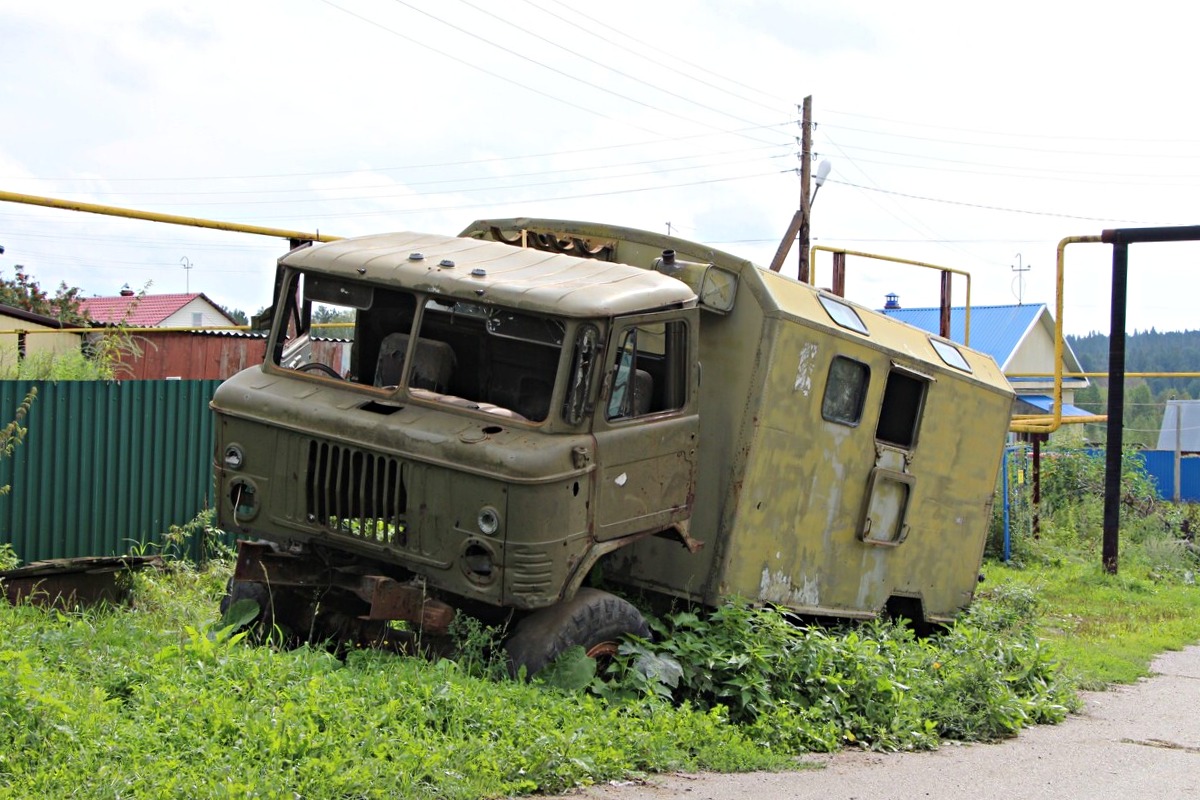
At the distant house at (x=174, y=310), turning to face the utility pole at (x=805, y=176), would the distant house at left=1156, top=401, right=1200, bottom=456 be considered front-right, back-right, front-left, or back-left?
front-left

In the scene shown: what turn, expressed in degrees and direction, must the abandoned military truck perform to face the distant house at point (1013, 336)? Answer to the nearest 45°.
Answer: approximately 135° to its right

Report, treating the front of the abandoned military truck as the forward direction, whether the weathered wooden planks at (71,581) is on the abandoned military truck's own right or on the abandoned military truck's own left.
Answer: on the abandoned military truck's own right

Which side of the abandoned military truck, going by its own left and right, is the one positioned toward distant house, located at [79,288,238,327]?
right

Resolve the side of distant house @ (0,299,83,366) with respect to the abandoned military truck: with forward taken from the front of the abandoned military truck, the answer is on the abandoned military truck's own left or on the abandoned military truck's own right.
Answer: on the abandoned military truck's own right

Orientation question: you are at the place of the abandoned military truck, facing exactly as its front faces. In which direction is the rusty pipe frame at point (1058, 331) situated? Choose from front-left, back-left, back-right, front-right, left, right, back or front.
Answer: back

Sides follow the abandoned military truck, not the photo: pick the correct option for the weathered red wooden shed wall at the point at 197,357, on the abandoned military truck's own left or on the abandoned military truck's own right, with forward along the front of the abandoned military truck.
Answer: on the abandoned military truck's own right

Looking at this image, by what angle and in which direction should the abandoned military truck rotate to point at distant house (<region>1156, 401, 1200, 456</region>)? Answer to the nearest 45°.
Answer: approximately 180°

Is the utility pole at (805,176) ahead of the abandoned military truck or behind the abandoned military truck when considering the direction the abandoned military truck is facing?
behind

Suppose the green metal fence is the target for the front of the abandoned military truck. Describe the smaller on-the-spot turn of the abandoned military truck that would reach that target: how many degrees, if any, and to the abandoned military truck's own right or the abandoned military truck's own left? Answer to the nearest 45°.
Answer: approximately 90° to the abandoned military truck's own right
